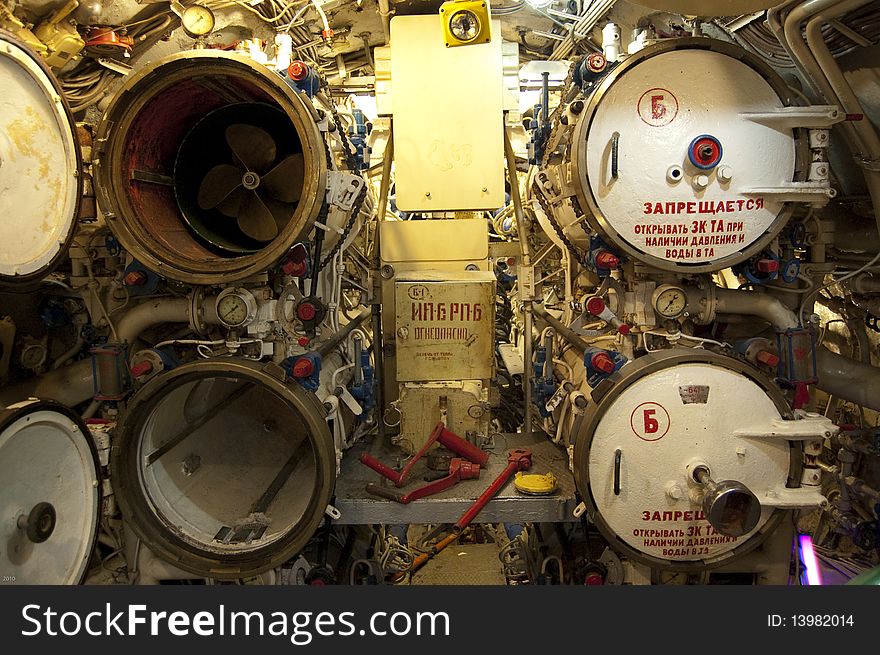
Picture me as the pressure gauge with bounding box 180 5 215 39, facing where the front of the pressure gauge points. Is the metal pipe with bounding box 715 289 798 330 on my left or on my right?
on my left

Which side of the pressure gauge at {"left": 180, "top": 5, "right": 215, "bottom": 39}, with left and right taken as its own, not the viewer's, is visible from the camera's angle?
front

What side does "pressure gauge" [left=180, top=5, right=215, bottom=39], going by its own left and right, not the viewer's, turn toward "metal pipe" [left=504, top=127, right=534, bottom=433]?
left

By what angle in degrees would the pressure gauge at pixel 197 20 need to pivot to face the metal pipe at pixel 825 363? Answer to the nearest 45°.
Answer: approximately 45° to its left

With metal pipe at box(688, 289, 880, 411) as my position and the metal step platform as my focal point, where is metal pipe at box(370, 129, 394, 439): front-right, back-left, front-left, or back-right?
front-right

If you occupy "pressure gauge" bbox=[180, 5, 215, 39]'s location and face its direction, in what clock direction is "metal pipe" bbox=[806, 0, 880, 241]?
The metal pipe is roughly at 10 o'clock from the pressure gauge.

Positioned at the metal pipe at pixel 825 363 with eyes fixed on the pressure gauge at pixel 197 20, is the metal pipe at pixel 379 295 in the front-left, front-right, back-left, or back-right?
front-right

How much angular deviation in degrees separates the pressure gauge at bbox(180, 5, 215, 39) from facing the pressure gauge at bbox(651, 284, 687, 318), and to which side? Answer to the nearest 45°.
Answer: approximately 45° to its left
